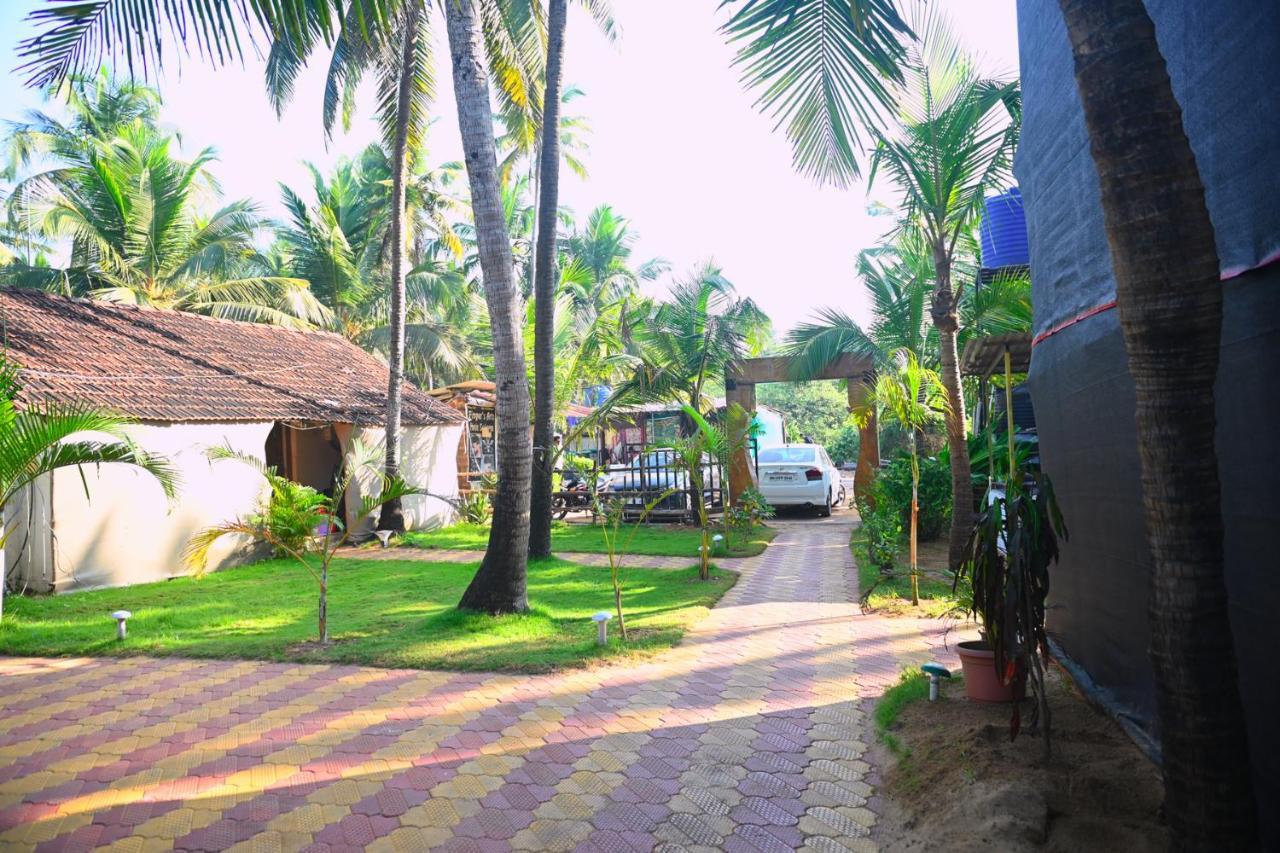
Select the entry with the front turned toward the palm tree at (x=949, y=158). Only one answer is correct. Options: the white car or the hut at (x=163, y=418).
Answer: the hut

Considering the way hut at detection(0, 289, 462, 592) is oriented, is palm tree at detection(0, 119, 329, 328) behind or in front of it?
behind

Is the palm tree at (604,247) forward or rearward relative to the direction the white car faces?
forward

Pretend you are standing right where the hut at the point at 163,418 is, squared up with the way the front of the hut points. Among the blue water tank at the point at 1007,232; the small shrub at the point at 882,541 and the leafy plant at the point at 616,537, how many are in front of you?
3

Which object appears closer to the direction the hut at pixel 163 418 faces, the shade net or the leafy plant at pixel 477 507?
the shade net

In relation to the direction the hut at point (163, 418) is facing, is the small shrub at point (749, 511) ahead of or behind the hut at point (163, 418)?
ahead

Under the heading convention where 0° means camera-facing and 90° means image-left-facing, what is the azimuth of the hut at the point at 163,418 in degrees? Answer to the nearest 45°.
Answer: approximately 315°
